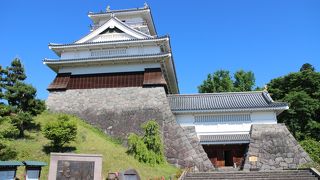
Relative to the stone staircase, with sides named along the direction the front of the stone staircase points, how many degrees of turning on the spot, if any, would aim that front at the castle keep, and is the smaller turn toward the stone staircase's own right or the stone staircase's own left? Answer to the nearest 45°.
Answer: approximately 135° to the stone staircase's own right

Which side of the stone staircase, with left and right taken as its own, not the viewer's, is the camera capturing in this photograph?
front

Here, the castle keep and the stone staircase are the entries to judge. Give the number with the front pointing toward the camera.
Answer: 2

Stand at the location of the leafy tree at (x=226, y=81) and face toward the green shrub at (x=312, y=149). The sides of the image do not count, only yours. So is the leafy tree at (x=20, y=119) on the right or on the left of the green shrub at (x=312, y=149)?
right

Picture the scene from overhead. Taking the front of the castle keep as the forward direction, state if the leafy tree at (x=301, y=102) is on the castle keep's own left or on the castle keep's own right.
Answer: on the castle keep's own left

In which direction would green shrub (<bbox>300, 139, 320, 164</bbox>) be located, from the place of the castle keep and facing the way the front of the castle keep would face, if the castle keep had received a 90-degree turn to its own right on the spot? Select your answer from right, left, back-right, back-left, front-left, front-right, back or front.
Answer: back

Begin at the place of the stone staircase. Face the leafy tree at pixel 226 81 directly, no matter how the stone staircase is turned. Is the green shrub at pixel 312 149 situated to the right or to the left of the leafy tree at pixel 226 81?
right

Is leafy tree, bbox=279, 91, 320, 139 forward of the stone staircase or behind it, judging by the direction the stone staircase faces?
behind

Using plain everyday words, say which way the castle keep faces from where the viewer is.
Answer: facing the viewer

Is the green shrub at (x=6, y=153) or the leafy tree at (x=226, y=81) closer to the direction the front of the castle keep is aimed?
the green shrub

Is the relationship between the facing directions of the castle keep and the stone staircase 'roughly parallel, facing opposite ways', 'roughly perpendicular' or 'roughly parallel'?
roughly parallel

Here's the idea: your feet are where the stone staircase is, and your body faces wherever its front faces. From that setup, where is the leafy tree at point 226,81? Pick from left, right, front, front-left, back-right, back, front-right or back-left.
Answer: back

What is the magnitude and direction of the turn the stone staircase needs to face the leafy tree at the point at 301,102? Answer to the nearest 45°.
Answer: approximately 180°
